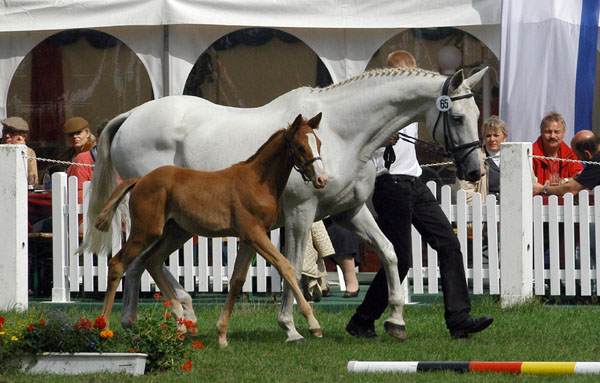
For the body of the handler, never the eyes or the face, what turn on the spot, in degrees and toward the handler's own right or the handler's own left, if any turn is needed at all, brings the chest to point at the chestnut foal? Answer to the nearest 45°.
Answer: approximately 135° to the handler's own right

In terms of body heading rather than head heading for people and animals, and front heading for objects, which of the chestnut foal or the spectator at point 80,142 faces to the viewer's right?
the chestnut foal

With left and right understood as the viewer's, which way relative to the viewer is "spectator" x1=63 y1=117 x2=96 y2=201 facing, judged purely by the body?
facing the viewer and to the left of the viewer

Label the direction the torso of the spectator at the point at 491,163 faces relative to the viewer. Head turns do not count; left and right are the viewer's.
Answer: facing the viewer

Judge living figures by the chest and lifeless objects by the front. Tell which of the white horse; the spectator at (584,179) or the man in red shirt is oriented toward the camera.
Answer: the man in red shirt

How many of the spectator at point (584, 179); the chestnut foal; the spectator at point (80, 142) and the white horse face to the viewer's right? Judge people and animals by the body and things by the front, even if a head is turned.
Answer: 2

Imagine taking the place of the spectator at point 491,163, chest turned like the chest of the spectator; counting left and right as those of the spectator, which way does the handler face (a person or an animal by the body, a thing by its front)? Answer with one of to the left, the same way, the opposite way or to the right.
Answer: to the left

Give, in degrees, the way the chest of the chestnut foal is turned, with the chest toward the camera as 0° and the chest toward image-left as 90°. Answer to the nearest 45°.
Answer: approximately 270°

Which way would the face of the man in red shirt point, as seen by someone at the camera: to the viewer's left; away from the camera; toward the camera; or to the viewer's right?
toward the camera

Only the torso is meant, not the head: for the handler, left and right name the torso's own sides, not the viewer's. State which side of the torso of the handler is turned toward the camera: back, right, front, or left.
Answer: right

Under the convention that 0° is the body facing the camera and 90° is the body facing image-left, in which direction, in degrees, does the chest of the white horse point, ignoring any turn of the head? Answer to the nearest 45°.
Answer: approximately 270°

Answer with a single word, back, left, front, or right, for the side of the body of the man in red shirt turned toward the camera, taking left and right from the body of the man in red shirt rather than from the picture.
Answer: front

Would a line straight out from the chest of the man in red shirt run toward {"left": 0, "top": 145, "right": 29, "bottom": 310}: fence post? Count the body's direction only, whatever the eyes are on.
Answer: no

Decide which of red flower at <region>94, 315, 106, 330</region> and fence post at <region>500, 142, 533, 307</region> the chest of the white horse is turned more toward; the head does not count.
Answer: the fence post

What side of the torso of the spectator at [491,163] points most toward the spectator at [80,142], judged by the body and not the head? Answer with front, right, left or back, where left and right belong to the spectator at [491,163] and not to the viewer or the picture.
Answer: right
